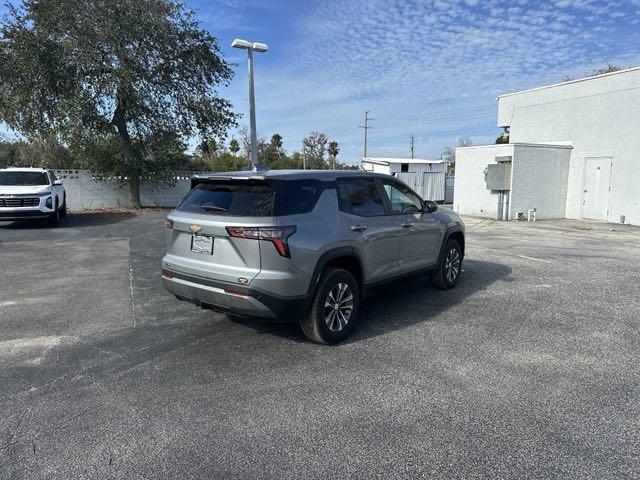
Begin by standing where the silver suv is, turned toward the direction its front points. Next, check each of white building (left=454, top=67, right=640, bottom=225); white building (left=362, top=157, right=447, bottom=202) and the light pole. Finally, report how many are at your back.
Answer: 0

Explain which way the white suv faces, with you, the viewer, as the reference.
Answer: facing the viewer

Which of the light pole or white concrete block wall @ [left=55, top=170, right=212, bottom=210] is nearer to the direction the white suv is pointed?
the light pole

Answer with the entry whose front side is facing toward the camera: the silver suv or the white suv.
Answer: the white suv

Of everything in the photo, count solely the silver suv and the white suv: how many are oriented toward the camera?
1

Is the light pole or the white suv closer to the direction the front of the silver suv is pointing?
the light pole

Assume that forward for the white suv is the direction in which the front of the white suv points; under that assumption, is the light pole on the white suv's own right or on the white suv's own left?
on the white suv's own left

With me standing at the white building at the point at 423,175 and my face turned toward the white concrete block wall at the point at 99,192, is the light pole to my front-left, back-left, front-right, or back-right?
front-left

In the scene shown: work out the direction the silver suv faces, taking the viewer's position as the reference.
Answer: facing away from the viewer and to the right of the viewer

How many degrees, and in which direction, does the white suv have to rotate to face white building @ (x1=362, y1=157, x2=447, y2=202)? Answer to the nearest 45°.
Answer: approximately 90° to its left

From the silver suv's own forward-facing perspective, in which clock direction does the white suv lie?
The white suv is roughly at 9 o'clock from the silver suv.

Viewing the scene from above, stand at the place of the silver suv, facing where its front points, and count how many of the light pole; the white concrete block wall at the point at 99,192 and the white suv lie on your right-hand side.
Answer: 0

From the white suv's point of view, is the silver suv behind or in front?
in front

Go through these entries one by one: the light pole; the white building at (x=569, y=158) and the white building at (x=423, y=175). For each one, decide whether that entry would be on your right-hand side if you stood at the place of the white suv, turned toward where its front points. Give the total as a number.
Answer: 0

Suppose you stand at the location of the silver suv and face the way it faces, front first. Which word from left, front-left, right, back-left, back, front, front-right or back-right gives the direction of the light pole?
front-left

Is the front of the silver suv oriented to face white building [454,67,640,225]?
yes

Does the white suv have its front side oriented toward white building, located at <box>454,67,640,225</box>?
no

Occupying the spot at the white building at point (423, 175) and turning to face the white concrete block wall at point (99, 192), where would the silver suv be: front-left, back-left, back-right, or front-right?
front-left
